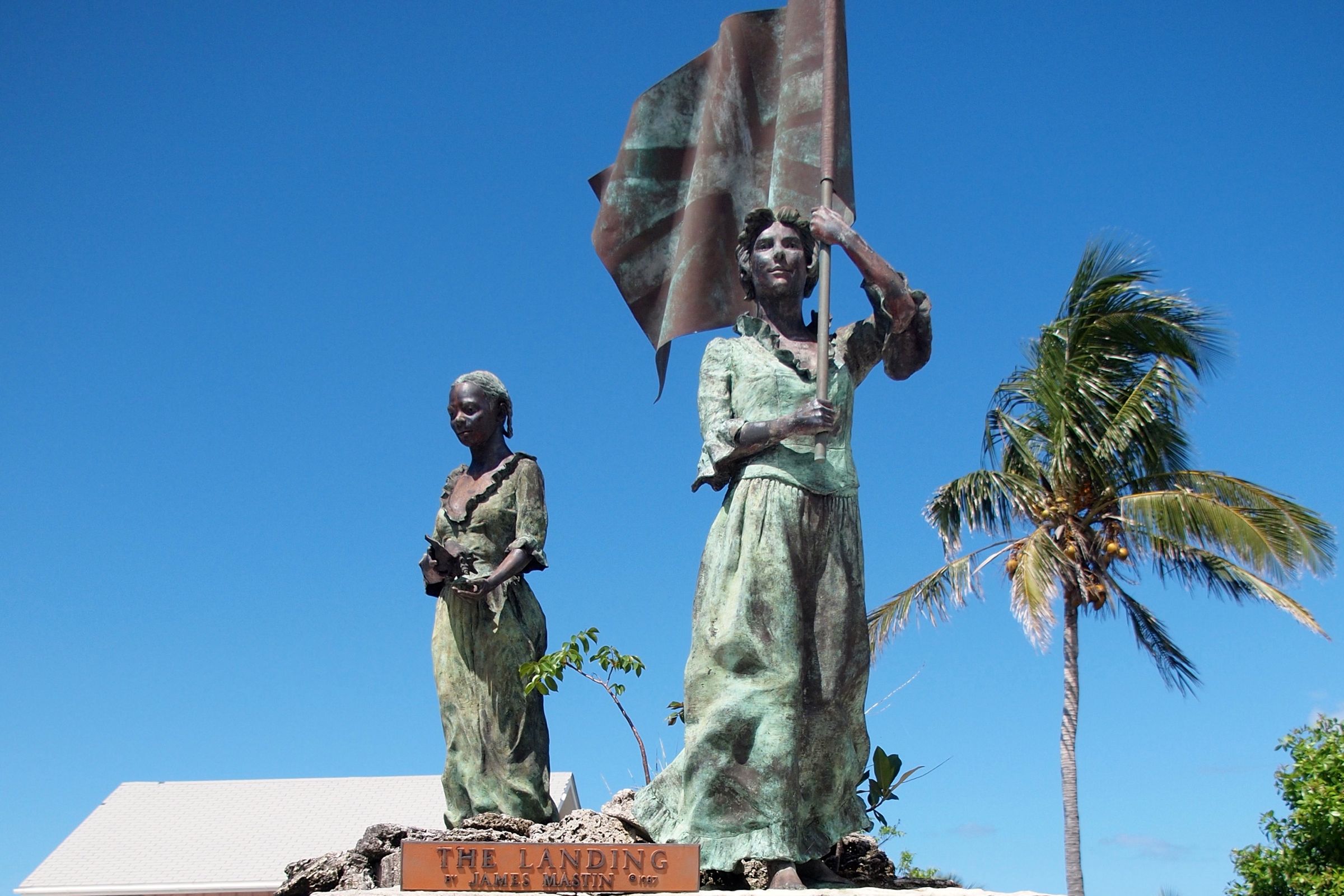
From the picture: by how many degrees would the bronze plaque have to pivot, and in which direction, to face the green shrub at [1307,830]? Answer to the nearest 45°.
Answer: approximately 135° to its left

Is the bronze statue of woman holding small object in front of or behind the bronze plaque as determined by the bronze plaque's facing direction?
behind

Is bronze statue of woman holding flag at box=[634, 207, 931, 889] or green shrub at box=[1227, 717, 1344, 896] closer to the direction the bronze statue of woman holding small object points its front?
the bronze statue of woman holding flag

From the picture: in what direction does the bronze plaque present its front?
toward the camera

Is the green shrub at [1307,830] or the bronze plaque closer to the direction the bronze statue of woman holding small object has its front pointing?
the bronze plaque

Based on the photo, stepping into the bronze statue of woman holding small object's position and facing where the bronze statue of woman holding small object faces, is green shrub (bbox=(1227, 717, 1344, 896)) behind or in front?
behind

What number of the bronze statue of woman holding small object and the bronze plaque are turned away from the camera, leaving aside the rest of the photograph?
0

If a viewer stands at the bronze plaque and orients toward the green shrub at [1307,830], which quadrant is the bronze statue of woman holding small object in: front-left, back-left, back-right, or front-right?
front-left

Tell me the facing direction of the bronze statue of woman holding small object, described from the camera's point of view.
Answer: facing the viewer and to the left of the viewer

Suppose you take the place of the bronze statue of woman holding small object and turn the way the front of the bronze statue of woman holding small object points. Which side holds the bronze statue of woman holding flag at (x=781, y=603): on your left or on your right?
on your left
